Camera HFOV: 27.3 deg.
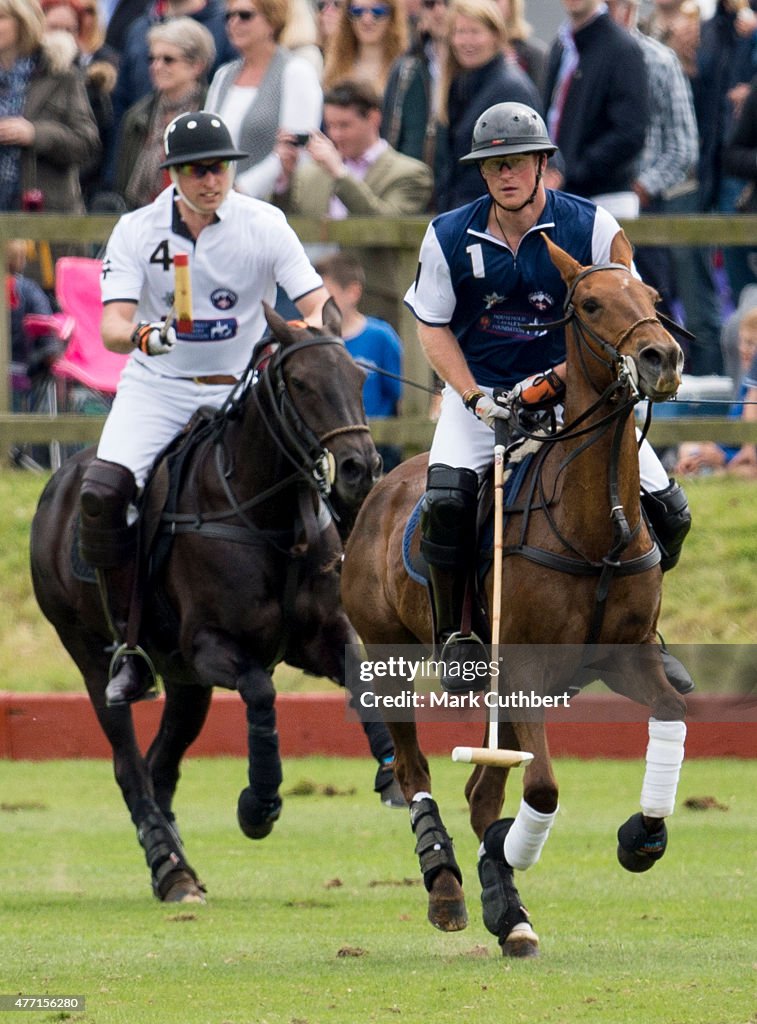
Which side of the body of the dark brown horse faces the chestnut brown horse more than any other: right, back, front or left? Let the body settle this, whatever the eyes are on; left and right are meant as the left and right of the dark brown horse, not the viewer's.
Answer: front

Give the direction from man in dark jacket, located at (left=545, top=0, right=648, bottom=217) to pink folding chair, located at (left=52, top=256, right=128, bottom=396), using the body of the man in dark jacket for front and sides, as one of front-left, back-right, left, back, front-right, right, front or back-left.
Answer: front-right

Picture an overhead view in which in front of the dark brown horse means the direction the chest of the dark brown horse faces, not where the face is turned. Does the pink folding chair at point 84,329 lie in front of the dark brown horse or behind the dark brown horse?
behind

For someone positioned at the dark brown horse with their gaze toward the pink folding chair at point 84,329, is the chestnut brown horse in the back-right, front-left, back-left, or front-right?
back-right

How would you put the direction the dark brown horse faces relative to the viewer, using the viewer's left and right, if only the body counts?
facing the viewer and to the right of the viewer

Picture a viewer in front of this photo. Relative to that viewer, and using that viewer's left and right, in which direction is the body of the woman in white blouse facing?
facing the viewer and to the left of the viewer

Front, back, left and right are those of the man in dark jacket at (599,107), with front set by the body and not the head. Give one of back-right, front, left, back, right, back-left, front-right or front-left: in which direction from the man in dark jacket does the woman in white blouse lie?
front-right

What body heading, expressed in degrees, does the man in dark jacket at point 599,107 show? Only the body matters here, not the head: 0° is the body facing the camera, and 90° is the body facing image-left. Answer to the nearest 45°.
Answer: approximately 45°

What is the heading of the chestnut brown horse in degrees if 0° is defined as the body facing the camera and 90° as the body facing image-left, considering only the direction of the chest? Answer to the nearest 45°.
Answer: approximately 315°
